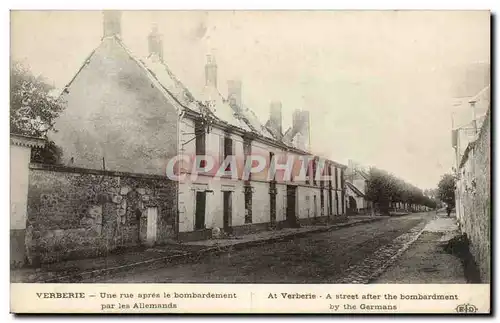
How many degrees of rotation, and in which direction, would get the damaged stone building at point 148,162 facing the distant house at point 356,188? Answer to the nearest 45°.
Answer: approximately 45° to its left

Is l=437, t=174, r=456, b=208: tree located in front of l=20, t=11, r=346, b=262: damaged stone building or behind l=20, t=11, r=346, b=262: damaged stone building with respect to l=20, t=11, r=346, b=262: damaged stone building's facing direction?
in front

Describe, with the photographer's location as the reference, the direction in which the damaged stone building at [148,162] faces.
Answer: facing the viewer and to the right of the viewer
